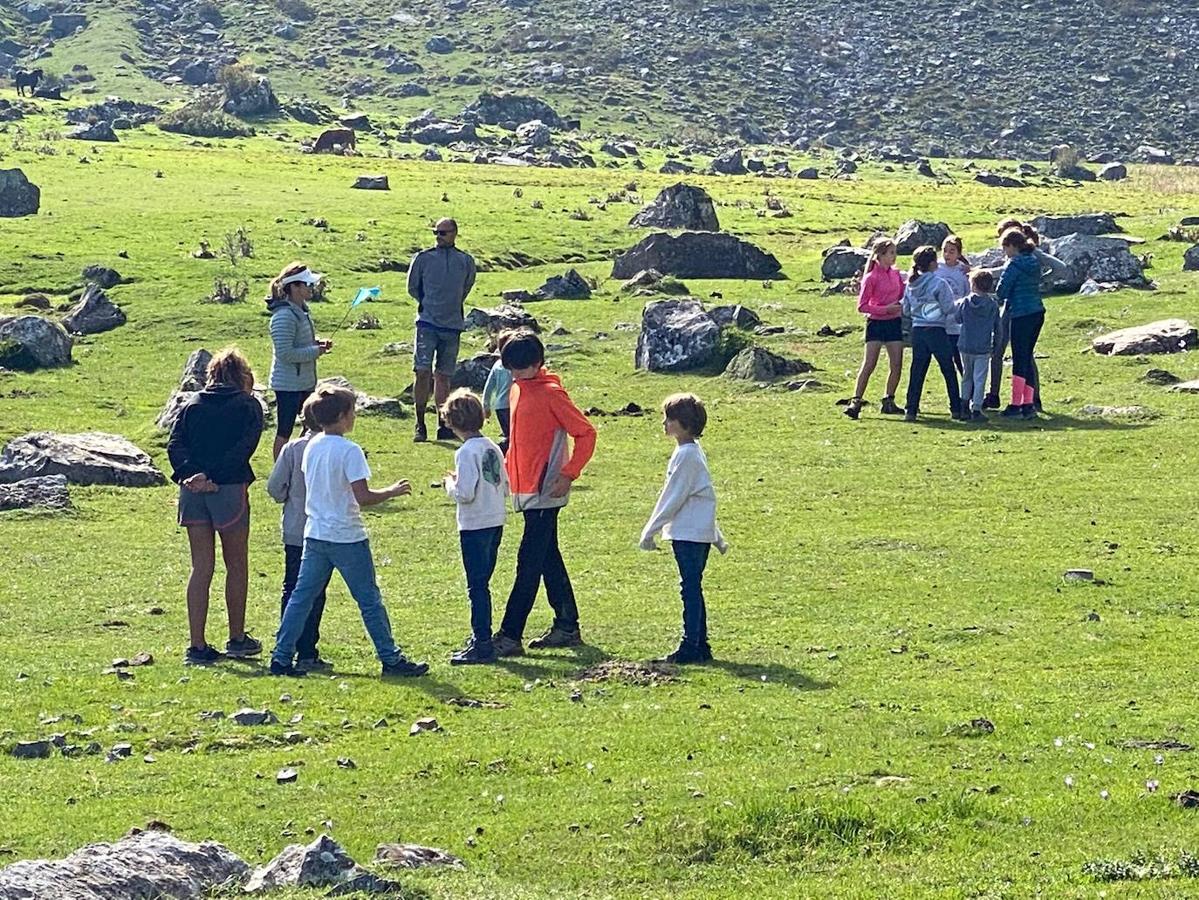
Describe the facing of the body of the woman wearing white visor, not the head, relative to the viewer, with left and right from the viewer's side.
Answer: facing to the right of the viewer

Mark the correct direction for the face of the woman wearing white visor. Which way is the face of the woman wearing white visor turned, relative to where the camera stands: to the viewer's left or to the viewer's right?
to the viewer's right

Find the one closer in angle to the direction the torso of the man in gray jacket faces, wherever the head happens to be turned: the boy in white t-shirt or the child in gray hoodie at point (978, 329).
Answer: the boy in white t-shirt

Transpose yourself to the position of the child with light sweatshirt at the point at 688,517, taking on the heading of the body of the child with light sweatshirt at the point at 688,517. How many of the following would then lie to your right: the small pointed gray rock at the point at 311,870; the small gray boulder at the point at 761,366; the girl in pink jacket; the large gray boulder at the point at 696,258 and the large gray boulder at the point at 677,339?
4

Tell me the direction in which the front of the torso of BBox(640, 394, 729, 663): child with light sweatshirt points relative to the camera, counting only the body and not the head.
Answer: to the viewer's left

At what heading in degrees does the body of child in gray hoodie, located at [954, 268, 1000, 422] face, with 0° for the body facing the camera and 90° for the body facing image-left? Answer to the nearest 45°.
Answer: approximately 180°

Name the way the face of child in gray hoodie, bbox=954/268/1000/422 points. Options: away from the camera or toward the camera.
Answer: away from the camera

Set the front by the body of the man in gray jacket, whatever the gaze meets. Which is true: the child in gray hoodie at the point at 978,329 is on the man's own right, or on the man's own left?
on the man's own left

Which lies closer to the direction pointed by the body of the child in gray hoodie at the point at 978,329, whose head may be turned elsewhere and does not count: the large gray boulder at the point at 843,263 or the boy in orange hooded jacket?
the large gray boulder

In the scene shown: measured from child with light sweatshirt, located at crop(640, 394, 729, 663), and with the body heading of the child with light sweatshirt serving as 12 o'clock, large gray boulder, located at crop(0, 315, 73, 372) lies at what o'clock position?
The large gray boulder is roughly at 2 o'clock from the child with light sweatshirt.

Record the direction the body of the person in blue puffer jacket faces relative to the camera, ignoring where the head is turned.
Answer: to the viewer's left

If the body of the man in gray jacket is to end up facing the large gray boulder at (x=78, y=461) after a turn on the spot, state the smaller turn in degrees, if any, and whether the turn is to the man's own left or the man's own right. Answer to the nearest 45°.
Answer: approximately 45° to the man's own right

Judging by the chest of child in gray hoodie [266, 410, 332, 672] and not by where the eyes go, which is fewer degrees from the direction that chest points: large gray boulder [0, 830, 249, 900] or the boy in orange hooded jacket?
the boy in orange hooded jacket

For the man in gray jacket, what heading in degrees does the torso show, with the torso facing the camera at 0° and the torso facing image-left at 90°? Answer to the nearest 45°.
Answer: approximately 0°
